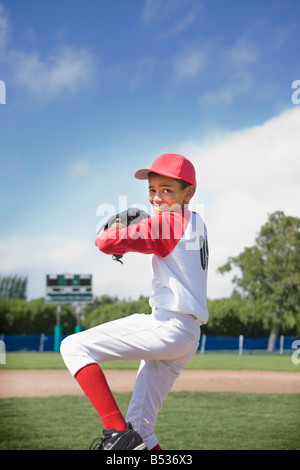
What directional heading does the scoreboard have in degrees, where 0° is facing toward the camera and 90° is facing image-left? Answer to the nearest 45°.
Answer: approximately 0°

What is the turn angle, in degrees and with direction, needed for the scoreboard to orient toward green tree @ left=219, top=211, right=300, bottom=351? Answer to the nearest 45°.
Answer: approximately 135° to its left

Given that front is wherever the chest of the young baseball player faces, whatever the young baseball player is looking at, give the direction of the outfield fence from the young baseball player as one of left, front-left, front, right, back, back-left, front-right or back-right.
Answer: right

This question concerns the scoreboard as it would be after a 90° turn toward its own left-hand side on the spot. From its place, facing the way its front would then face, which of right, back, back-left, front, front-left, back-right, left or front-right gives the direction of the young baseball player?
right

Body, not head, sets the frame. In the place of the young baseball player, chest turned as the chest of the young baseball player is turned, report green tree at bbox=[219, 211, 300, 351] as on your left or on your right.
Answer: on your right

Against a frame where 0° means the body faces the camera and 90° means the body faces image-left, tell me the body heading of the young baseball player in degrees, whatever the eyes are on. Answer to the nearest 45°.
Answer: approximately 90°
